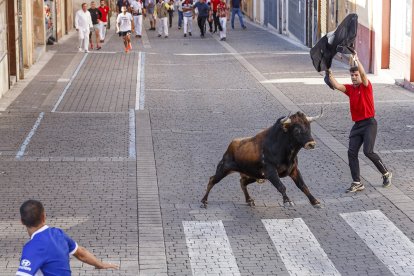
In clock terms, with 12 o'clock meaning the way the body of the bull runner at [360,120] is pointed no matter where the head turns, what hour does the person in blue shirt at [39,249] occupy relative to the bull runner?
The person in blue shirt is roughly at 11 o'clock from the bull runner.

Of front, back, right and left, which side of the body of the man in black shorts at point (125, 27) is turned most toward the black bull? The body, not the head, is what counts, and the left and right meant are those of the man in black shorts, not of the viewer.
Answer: front

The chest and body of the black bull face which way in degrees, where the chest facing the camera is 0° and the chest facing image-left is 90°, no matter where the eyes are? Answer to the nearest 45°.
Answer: approximately 315°

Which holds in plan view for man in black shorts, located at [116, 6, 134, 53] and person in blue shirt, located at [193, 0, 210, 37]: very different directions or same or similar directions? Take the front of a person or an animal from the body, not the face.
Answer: same or similar directions

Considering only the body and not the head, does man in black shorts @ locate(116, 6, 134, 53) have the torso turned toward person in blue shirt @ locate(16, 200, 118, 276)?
yes

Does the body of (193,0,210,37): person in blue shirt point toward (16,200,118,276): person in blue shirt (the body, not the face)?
yes

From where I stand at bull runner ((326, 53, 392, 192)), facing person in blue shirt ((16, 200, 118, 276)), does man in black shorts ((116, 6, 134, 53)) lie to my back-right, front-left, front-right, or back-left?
back-right

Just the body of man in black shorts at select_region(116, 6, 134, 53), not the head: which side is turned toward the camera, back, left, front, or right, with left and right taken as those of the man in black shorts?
front

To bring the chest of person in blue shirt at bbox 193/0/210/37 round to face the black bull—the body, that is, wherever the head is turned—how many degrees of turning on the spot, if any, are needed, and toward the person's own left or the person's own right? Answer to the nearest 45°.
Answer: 0° — they already face it

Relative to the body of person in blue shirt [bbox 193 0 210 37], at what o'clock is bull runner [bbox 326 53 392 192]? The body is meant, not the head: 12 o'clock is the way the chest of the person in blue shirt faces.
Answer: The bull runner is roughly at 12 o'clock from the person in blue shirt.

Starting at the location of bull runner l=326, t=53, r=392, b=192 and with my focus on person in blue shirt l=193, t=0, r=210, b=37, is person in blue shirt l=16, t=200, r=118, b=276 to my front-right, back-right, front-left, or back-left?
back-left

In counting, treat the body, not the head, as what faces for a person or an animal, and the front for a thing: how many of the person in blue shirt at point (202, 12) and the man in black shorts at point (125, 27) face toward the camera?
2

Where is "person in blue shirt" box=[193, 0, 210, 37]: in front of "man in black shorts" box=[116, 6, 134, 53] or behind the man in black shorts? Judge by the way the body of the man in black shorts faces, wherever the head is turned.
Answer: behind

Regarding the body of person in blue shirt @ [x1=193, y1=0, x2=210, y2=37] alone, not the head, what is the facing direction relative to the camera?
toward the camera

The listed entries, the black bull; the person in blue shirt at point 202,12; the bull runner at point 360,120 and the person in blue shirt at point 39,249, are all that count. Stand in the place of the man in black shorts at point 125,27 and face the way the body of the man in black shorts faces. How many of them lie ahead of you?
3
